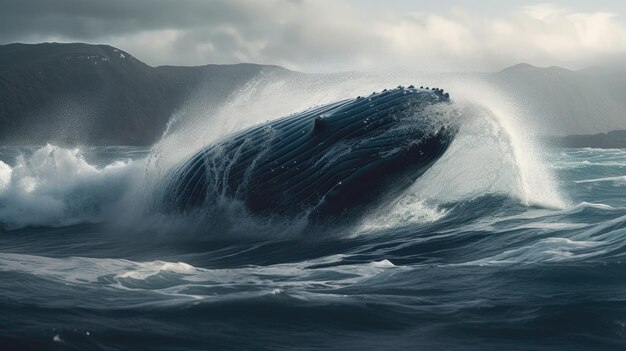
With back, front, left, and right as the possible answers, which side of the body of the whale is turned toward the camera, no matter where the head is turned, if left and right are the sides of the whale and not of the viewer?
right
